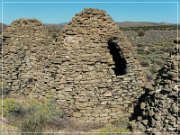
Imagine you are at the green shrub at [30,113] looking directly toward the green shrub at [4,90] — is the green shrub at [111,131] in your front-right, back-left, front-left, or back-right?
back-right

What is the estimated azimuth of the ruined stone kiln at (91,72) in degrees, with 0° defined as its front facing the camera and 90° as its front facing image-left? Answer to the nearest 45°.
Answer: approximately 315°

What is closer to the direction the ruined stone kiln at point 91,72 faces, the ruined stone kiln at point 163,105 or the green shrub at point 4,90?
the ruined stone kiln

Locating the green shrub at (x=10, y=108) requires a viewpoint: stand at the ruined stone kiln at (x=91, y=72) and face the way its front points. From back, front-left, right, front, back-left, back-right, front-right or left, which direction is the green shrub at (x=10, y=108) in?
back-right

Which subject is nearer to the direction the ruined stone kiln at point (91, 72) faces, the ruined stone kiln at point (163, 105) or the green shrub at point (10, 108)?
the ruined stone kiln

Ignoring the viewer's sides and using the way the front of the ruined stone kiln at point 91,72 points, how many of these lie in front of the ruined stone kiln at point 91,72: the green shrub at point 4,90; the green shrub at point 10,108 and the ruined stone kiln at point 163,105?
1

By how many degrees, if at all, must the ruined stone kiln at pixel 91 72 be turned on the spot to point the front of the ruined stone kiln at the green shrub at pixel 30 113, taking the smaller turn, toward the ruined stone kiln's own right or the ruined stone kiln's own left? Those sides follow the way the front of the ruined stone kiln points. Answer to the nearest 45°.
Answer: approximately 135° to the ruined stone kiln's own right
